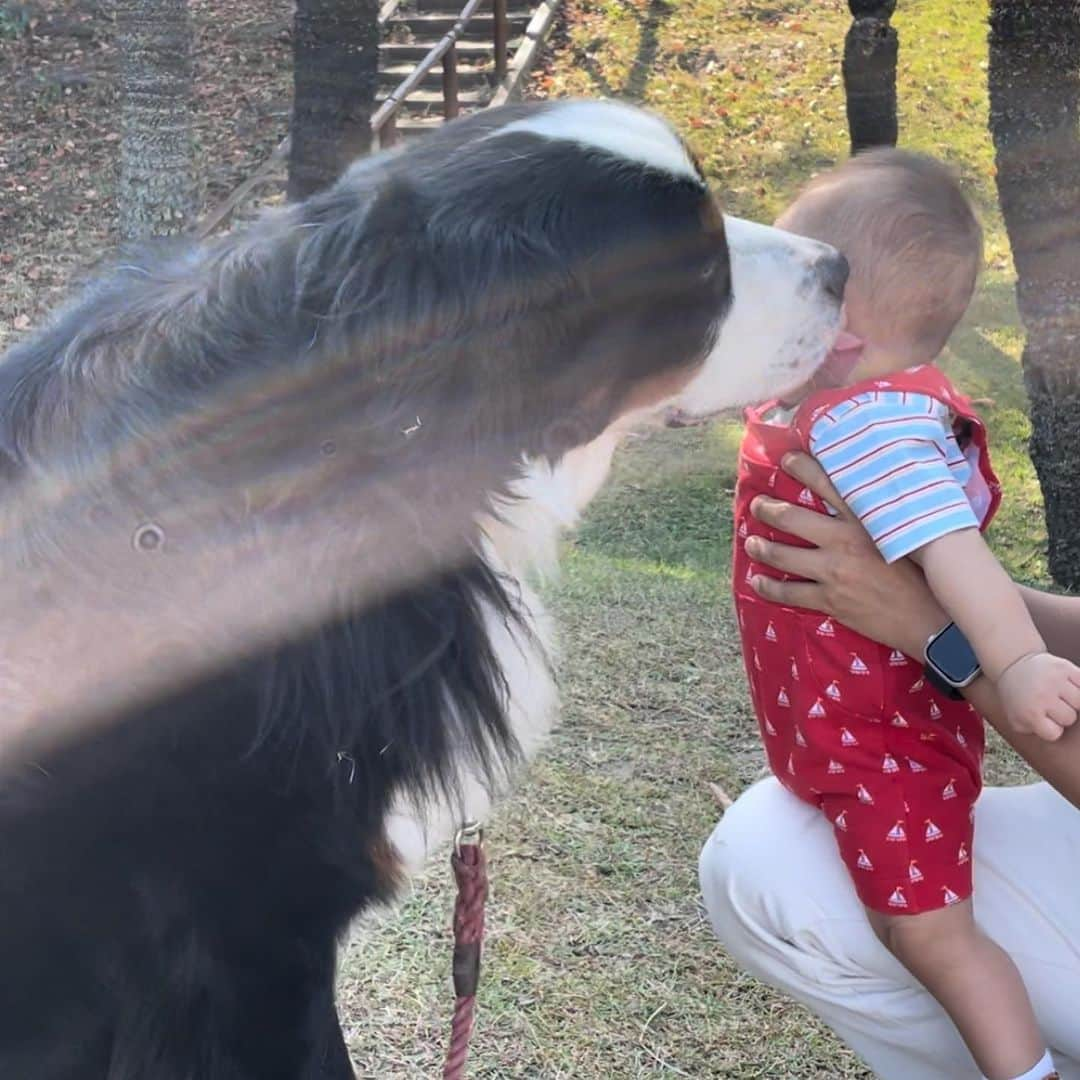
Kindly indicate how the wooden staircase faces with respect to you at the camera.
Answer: facing the viewer

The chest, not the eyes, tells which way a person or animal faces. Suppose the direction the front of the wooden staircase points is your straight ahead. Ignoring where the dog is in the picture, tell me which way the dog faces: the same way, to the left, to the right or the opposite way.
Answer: to the left

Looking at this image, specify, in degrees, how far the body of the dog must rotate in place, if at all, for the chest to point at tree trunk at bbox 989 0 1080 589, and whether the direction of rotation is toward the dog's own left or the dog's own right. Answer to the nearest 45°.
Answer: approximately 45° to the dog's own left

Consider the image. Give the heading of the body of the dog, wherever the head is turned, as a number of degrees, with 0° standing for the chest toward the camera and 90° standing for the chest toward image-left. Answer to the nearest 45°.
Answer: approximately 270°

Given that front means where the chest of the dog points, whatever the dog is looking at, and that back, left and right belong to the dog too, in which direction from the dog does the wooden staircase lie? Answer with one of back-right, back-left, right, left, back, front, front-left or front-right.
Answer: left

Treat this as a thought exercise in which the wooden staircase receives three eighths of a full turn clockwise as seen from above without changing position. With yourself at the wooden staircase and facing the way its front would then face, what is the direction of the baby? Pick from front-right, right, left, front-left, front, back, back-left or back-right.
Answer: back-left

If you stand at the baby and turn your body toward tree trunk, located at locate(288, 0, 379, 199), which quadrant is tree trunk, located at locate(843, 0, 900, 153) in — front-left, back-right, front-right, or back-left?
front-right

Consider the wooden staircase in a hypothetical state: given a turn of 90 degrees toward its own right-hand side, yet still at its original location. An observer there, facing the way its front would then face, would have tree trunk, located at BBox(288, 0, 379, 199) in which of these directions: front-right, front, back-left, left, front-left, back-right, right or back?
left

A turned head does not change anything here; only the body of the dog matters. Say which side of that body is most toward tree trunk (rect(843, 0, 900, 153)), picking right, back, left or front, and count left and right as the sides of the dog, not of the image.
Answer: left

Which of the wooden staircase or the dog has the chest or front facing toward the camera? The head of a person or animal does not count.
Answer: the wooden staircase

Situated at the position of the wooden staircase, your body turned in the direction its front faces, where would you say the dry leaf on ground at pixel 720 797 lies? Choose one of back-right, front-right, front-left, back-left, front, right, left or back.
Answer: front

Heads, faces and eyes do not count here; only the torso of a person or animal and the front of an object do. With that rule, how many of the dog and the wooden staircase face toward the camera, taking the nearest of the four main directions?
1

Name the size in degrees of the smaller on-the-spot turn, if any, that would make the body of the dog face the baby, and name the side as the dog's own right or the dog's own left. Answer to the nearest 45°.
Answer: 0° — it already faces them

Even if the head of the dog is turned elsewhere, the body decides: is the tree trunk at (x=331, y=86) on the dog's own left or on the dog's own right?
on the dog's own left
